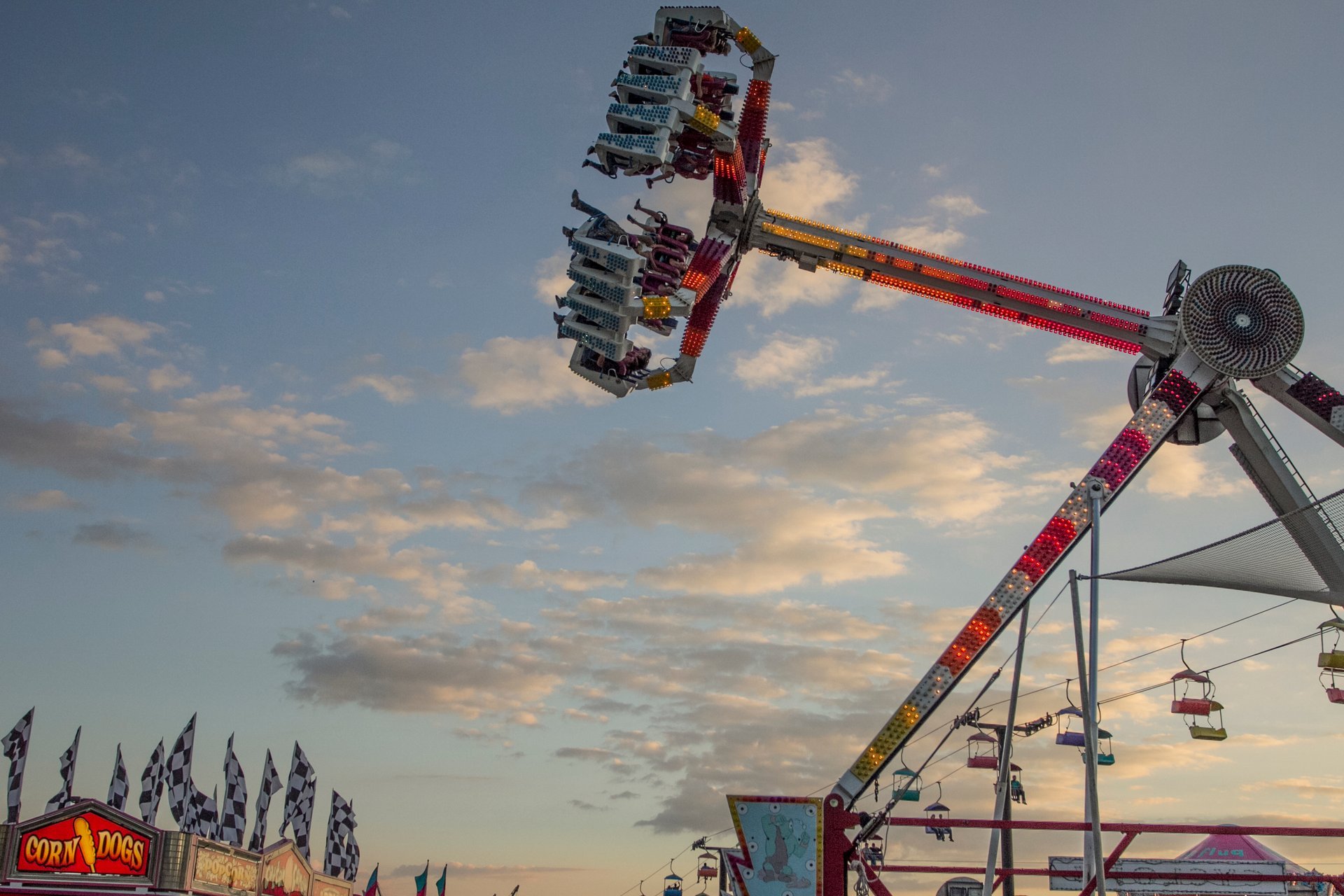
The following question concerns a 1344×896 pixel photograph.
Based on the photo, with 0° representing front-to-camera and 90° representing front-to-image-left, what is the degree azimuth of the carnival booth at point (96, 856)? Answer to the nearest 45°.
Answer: approximately 315°
